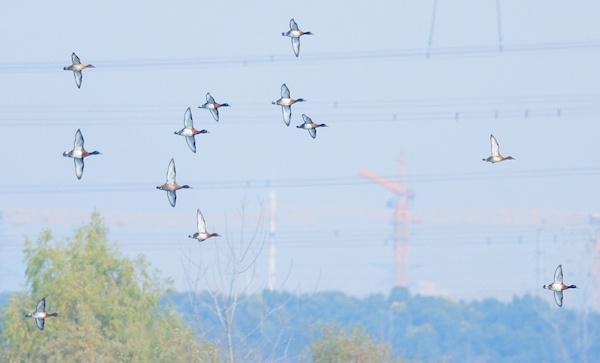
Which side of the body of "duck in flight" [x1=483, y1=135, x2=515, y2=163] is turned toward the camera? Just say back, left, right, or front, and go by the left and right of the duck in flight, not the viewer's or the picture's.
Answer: right

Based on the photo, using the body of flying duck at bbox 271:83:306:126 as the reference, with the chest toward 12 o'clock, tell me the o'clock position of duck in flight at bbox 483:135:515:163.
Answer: The duck in flight is roughly at 12 o'clock from the flying duck.

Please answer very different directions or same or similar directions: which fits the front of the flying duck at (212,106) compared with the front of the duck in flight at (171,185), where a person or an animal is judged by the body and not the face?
same or similar directions

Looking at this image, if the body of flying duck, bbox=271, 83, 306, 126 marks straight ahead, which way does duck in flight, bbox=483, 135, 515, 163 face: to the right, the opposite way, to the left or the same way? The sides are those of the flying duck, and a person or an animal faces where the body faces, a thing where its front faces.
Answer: the same way

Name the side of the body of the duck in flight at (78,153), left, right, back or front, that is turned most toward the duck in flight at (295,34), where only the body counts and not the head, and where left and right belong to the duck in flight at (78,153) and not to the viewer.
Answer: front

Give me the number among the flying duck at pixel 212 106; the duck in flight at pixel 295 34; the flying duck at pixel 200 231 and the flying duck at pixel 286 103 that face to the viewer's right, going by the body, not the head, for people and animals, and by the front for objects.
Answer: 4

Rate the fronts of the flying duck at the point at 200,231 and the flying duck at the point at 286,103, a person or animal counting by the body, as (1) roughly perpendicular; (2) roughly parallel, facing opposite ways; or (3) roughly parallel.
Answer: roughly parallel

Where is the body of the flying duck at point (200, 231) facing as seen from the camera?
to the viewer's right

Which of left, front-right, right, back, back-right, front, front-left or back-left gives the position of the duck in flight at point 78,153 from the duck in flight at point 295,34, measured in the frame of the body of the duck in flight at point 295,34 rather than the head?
back

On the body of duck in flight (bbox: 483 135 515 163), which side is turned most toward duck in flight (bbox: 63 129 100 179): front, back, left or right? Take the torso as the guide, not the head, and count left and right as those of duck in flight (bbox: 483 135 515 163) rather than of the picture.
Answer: back

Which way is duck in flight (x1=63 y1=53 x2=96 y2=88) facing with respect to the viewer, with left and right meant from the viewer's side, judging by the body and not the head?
facing to the right of the viewer

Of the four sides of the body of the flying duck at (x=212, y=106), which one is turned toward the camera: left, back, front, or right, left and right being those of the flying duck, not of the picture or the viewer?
right

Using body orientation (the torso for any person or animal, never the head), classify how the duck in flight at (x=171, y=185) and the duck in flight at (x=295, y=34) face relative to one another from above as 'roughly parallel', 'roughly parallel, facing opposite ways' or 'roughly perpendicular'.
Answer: roughly parallel

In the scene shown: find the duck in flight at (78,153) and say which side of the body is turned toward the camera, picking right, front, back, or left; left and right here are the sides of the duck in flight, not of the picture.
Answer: right

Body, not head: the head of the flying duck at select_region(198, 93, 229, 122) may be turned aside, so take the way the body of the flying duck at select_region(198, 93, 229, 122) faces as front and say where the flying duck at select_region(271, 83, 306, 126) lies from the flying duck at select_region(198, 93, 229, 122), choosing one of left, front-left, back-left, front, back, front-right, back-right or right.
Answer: front

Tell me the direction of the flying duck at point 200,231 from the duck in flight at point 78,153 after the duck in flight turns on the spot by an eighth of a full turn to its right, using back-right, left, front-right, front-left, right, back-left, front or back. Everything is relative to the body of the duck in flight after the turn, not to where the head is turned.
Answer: front

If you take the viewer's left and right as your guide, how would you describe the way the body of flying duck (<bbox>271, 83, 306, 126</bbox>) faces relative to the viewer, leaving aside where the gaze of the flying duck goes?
facing to the right of the viewer
